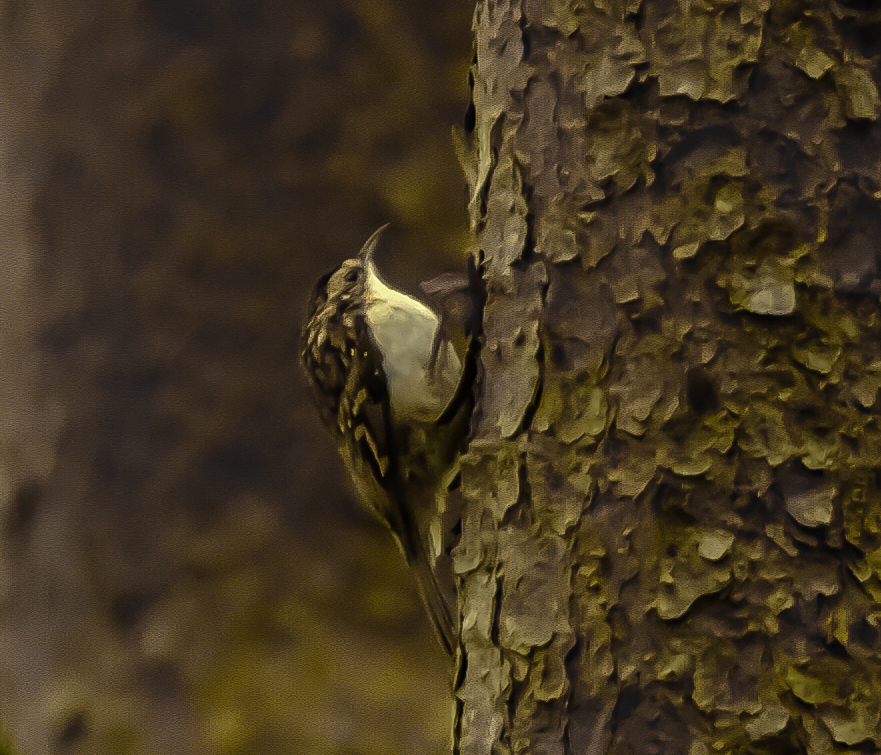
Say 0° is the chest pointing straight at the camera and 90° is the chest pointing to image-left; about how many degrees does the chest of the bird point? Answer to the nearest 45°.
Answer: approximately 270°
